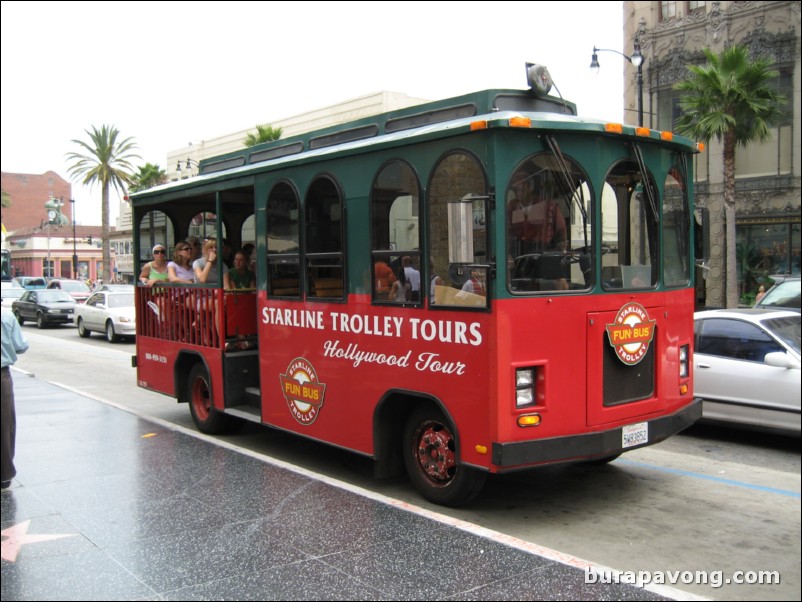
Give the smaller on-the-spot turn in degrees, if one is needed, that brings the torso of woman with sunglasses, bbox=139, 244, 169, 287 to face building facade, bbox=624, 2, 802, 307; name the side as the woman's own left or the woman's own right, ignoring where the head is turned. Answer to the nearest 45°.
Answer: approximately 90° to the woman's own left

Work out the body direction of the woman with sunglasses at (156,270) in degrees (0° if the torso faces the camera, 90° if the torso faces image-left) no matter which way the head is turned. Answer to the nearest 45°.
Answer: approximately 315°

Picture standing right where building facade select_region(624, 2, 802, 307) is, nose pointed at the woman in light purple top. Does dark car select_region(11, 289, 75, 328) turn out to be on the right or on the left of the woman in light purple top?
right
